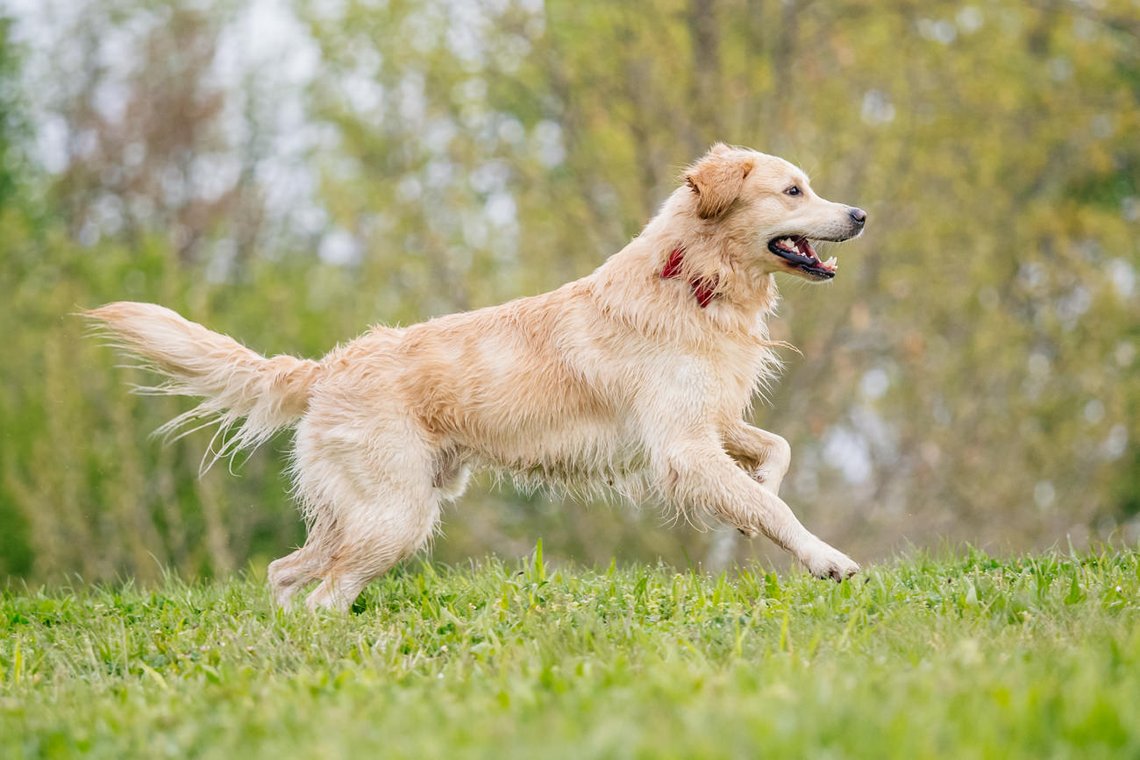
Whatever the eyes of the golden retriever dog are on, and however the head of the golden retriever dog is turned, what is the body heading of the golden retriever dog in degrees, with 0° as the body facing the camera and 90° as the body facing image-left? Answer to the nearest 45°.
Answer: approximately 270°
